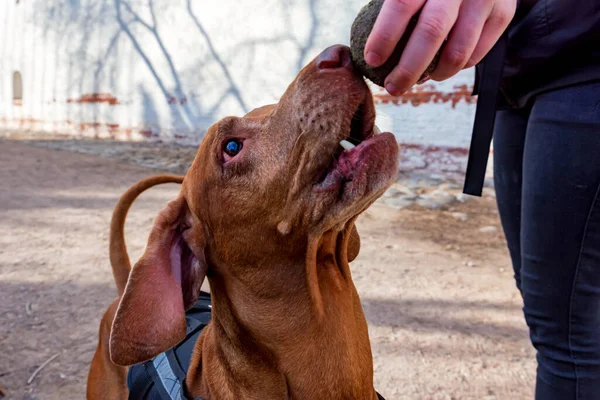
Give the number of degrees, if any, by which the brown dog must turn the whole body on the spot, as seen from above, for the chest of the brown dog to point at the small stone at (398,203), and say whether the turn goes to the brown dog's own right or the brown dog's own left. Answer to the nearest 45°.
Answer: approximately 135° to the brown dog's own left

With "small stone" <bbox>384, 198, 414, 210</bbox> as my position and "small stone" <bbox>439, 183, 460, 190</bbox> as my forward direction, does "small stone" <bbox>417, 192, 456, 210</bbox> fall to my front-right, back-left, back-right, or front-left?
front-right

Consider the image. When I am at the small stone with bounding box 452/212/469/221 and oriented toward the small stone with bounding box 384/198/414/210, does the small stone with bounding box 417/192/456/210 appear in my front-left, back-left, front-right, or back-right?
front-right

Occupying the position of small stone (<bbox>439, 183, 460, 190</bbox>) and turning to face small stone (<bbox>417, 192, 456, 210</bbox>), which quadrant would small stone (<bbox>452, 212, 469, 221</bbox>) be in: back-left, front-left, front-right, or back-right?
front-left

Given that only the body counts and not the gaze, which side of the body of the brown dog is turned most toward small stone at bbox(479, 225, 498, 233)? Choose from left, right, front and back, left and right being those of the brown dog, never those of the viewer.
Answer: left

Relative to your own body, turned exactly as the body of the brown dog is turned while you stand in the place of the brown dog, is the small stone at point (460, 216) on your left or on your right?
on your left

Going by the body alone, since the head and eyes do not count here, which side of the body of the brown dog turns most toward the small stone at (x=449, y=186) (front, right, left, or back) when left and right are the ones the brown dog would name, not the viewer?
left

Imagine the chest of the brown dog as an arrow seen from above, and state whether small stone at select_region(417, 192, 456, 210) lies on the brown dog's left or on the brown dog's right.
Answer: on the brown dog's left
